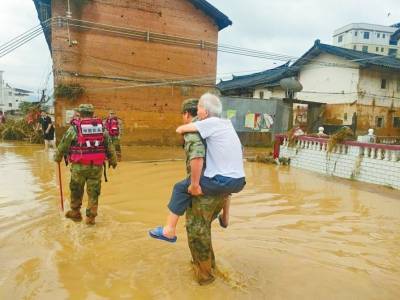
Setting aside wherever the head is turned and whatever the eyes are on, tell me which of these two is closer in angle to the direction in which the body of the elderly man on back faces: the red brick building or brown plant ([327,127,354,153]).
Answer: the red brick building

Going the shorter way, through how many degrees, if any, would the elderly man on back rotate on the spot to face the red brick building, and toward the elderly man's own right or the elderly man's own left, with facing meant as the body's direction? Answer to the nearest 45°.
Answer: approximately 45° to the elderly man's own right

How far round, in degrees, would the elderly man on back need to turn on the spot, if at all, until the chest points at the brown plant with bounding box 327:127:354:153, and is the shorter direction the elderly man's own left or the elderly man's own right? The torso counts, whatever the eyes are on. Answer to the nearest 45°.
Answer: approximately 90° to the elderly man's own right

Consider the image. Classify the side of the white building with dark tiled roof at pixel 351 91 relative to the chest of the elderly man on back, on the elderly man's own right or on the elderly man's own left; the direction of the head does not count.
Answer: on the elderly man's own right

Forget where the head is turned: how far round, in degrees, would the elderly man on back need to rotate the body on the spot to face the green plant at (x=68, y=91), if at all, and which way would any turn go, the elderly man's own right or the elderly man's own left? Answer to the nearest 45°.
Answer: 0° — they already face it

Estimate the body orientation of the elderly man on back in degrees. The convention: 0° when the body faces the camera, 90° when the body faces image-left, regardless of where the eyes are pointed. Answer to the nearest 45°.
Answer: approximately 135°

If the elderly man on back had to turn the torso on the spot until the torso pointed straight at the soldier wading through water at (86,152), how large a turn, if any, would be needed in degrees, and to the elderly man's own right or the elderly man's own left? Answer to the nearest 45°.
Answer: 0° — they already face them
